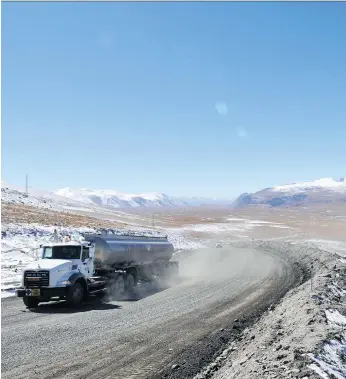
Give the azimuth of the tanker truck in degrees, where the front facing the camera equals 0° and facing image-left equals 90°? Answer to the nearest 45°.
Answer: approximately 45°
